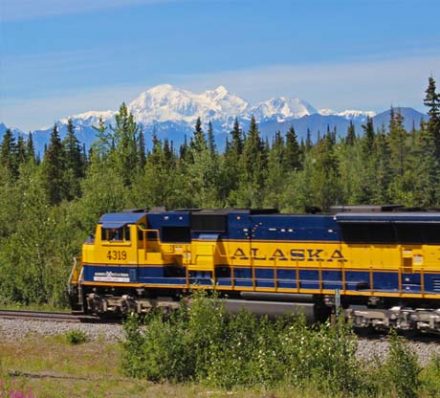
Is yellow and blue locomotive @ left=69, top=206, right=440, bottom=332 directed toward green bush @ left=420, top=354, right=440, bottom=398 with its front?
no

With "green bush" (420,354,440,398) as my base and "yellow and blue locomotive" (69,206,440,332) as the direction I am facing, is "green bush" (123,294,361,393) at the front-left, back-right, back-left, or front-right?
front-left

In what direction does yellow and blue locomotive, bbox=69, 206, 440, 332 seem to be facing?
to the viewer's left

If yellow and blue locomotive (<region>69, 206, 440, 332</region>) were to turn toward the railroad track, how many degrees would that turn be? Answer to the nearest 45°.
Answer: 0° — it already faces it

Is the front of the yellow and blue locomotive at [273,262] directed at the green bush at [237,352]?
no

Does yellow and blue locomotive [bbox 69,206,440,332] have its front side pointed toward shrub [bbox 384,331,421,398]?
no

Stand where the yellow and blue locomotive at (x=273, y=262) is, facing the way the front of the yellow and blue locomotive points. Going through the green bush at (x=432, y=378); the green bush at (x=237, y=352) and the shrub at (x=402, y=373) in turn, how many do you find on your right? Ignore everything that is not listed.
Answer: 0

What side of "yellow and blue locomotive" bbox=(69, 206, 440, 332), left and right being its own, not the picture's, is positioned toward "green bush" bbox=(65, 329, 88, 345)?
front
